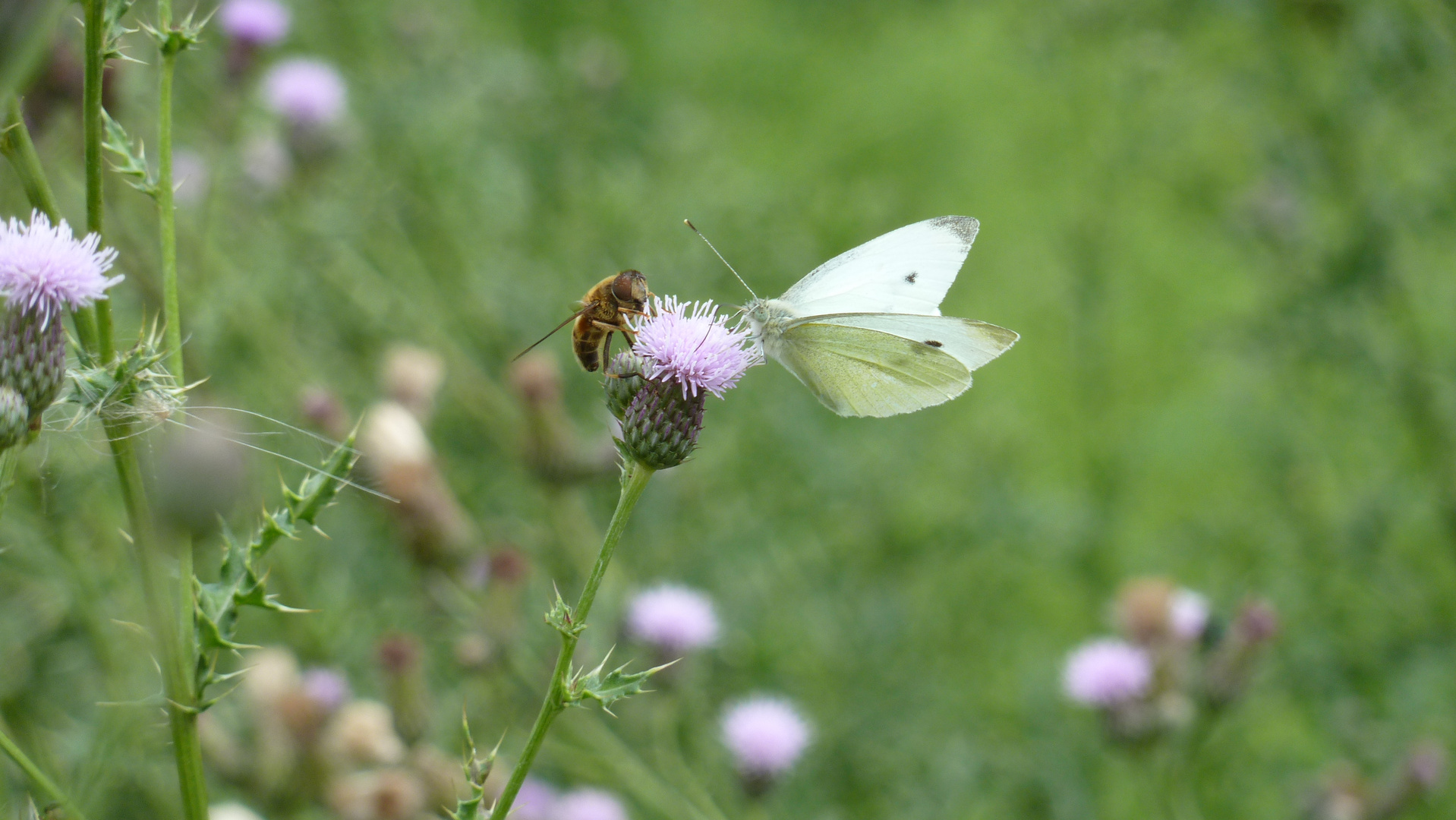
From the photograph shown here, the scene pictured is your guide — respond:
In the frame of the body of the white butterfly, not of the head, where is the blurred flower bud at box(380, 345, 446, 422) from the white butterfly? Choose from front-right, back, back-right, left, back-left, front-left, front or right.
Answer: front-right

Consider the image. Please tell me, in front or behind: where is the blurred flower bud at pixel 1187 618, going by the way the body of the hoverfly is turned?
in front

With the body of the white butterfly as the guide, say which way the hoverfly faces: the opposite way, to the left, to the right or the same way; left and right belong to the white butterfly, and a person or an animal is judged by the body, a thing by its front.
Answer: the opposite way

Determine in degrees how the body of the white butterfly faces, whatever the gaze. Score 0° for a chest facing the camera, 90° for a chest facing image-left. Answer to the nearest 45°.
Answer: approximately 90°

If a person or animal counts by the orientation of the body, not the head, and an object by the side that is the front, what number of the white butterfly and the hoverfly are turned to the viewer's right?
1

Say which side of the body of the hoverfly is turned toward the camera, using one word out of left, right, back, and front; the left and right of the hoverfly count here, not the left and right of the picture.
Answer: right
